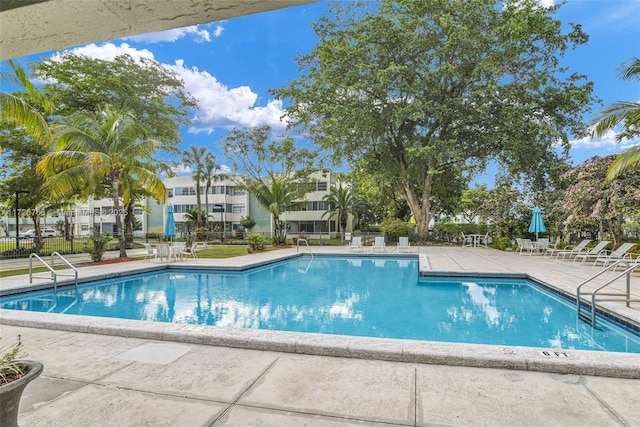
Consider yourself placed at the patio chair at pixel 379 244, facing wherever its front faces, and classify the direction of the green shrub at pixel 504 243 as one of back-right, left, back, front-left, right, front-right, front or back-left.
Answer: left

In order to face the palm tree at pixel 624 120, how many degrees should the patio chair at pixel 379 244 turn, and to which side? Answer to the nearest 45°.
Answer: approximately 45° to its left

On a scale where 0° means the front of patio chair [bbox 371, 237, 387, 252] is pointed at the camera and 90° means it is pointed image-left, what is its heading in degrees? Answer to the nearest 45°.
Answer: approximately 0°

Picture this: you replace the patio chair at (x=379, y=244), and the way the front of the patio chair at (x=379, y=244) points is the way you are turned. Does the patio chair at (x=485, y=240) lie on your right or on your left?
on your left

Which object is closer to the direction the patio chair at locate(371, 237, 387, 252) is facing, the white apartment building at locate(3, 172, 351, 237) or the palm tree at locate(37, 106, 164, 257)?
the palm tree

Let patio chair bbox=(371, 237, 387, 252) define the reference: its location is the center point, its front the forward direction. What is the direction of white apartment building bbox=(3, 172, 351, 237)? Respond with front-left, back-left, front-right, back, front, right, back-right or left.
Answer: back-right

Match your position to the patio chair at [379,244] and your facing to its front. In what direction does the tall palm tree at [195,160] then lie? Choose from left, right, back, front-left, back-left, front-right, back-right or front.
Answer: back-right

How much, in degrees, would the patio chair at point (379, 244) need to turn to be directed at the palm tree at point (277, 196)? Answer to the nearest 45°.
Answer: approximately 135° to its right

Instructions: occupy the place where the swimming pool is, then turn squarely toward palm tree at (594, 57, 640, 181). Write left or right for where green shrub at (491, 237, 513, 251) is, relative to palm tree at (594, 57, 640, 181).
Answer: left
